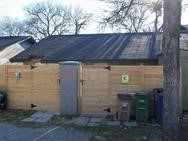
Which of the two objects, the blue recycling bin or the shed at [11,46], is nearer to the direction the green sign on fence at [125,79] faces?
the blue recycling bin

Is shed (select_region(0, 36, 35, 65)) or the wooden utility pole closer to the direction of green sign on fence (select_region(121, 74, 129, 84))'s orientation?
the wooden utility pole

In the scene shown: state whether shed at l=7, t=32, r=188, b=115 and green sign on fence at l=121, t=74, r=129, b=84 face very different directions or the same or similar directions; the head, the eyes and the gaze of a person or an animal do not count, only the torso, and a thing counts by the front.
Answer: same or similar directions

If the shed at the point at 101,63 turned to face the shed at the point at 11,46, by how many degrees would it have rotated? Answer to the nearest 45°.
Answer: approximately 135° to its right

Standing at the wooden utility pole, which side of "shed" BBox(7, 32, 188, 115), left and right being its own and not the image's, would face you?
front

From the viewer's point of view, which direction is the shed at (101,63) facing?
toward the camera

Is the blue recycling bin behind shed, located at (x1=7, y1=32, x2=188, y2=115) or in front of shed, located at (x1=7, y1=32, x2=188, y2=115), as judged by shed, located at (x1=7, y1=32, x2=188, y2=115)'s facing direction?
in front

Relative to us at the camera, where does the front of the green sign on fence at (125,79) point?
facing the viewer
